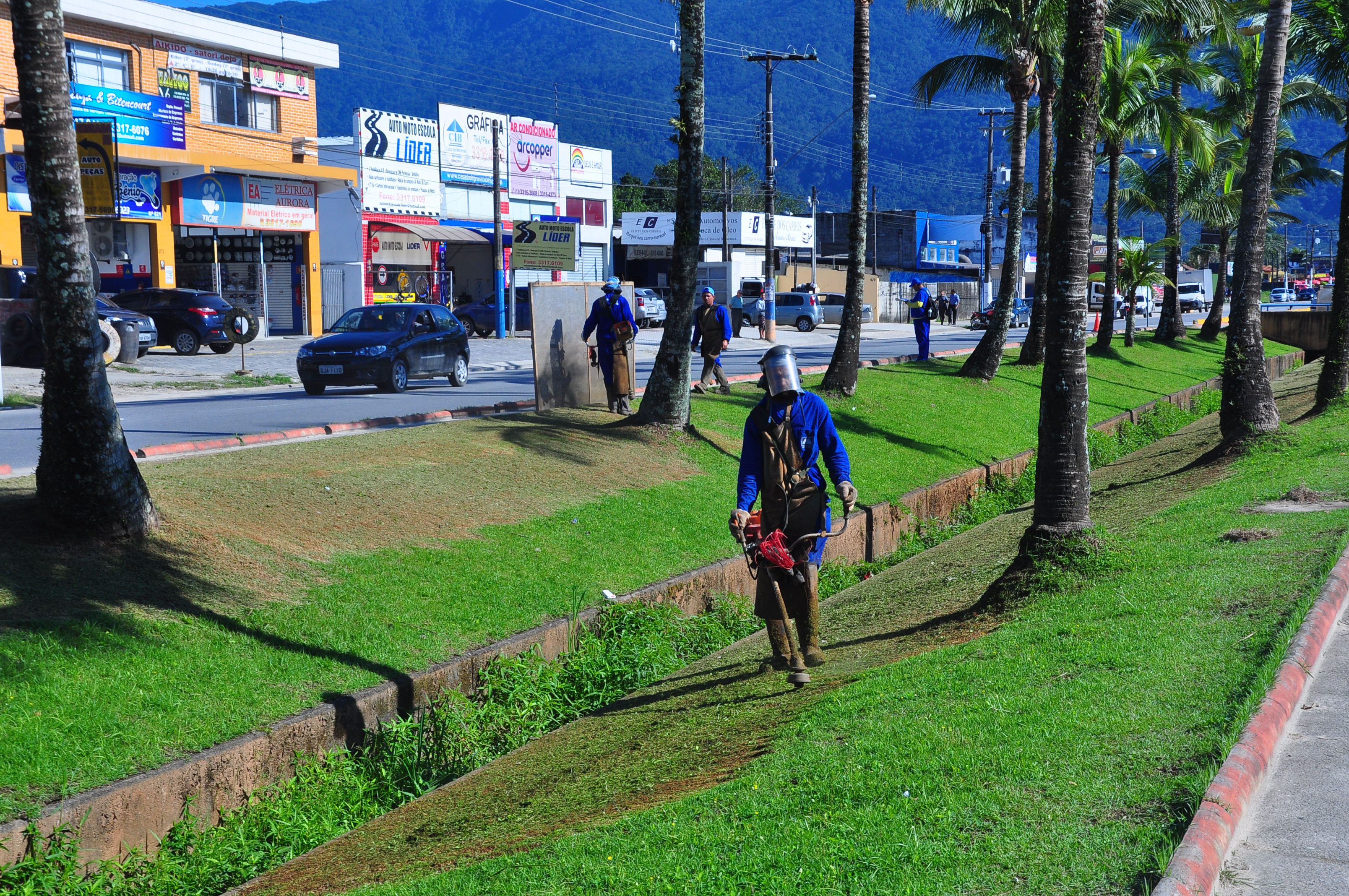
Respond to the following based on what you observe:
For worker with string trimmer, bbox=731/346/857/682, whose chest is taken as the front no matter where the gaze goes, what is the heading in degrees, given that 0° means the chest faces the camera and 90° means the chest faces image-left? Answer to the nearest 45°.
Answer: approximately 0°

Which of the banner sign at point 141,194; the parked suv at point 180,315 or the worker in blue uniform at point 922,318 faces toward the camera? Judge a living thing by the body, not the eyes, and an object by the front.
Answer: the banner sign

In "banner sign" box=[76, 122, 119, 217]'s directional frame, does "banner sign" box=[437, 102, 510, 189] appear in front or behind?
behind

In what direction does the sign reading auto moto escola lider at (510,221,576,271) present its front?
toward the camera

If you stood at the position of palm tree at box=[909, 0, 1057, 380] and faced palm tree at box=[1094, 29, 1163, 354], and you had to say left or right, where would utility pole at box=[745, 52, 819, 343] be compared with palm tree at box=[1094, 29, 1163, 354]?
left

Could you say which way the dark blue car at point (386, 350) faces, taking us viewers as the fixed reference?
facing the viewer and to the left of the viewer

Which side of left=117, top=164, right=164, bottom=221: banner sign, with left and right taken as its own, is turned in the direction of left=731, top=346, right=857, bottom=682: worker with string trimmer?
front

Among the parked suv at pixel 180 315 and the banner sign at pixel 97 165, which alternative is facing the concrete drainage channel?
the banner sign

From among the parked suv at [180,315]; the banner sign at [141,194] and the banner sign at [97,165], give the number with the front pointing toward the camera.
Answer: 2
